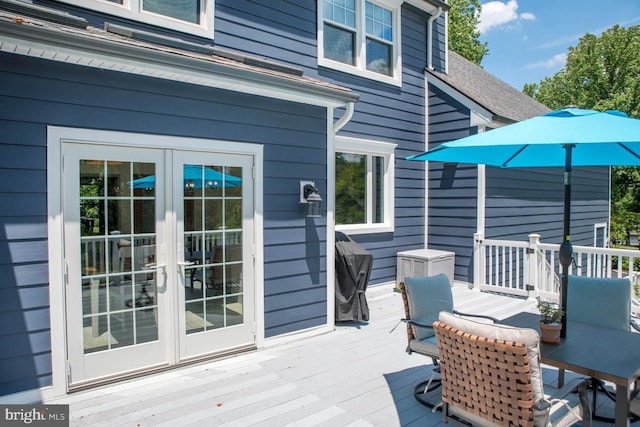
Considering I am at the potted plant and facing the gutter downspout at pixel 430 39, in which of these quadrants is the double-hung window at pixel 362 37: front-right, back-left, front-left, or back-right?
front-left

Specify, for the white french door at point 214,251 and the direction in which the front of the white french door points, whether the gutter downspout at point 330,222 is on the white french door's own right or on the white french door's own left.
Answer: on the white french door's own left

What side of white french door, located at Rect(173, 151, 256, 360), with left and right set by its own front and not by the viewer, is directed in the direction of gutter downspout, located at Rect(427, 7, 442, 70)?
left

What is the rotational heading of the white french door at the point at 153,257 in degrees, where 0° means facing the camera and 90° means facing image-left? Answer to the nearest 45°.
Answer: approximately 315°

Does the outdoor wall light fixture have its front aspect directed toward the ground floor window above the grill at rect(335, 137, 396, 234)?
no

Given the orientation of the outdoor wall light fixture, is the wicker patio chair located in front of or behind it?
in front

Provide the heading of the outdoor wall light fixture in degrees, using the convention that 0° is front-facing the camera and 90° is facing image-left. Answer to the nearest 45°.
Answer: approximately 315°

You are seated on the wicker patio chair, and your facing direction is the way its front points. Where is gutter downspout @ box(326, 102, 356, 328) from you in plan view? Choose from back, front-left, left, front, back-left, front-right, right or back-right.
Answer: left

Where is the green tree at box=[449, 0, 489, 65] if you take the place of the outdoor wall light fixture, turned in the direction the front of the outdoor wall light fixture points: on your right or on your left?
on your left

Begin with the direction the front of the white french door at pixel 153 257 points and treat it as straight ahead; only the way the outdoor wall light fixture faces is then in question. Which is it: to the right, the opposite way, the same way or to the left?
the same way

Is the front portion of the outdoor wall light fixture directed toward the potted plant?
yes

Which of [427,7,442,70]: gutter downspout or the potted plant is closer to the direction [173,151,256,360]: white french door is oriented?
the potted plant

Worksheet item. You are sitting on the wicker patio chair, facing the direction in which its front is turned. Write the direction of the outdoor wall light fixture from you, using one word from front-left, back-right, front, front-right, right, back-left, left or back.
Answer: left

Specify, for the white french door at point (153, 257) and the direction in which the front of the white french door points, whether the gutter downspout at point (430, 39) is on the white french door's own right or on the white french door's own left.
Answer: on the white french door's own left

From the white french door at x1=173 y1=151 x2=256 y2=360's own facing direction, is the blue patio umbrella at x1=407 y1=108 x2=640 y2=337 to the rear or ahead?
ahead

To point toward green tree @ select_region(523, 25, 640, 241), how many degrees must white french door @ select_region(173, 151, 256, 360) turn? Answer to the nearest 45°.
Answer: approximately 90° to its left

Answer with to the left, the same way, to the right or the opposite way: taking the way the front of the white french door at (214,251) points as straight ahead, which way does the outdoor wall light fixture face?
the same way

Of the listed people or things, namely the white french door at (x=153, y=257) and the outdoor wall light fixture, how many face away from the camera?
0

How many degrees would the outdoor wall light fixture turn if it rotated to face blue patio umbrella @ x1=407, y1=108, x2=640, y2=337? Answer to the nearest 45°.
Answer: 0° — it already faces it

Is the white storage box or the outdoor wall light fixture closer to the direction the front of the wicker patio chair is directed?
the white storage box

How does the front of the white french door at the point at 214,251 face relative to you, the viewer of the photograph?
facing the viewer and to the right of the viewer
